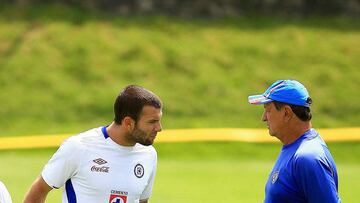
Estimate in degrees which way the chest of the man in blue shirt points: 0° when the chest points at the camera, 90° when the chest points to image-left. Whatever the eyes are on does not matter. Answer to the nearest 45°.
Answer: approximately 90°

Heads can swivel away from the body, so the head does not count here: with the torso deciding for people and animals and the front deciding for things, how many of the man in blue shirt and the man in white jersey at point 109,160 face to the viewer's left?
1

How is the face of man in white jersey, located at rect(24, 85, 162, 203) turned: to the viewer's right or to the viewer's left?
to the viewer's right

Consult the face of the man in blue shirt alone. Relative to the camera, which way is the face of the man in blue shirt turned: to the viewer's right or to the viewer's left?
to the viewer's left

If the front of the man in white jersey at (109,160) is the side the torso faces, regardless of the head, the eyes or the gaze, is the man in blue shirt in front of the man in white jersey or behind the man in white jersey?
in front

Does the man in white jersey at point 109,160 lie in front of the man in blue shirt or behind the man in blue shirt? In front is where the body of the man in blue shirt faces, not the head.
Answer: in front
